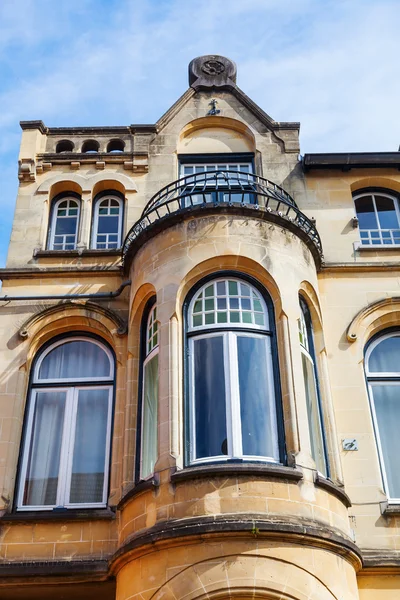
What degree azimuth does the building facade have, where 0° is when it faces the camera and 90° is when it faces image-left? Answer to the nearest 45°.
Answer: approximately 0°
